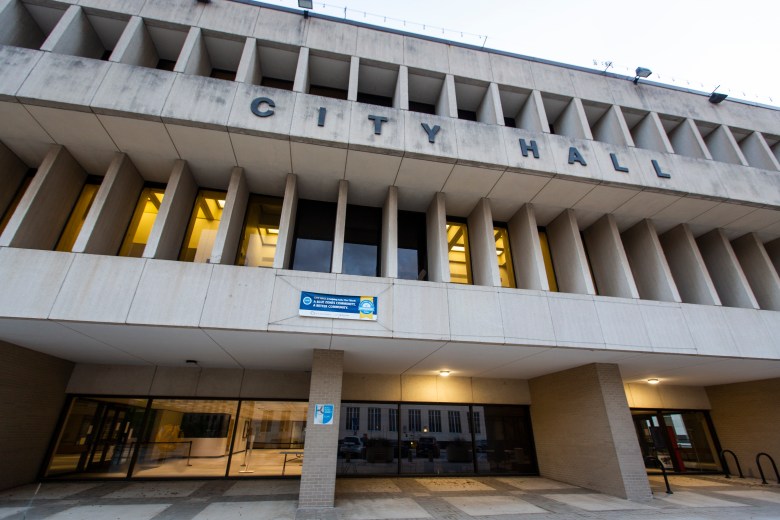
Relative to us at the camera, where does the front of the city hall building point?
facing the viewer
